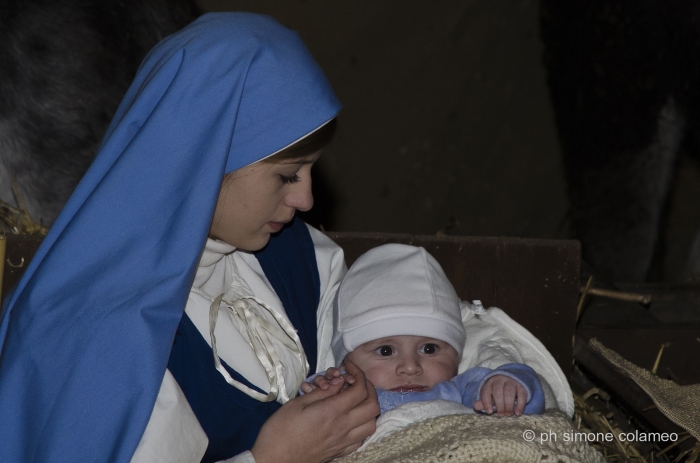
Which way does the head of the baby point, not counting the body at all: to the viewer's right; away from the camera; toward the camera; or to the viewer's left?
toward the camera

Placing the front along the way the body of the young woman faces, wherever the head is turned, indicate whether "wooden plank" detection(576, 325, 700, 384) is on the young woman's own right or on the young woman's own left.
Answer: on the young woman's own left

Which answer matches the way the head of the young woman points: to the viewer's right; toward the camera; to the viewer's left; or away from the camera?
to the viewer's right

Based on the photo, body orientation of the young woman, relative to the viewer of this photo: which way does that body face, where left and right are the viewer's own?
facing the viewer and to the right of the viewer

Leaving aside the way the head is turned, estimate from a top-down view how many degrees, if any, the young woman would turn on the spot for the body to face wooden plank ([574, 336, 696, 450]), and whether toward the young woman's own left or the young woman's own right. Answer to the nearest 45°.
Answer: approximately 45° to the young woman's own left
